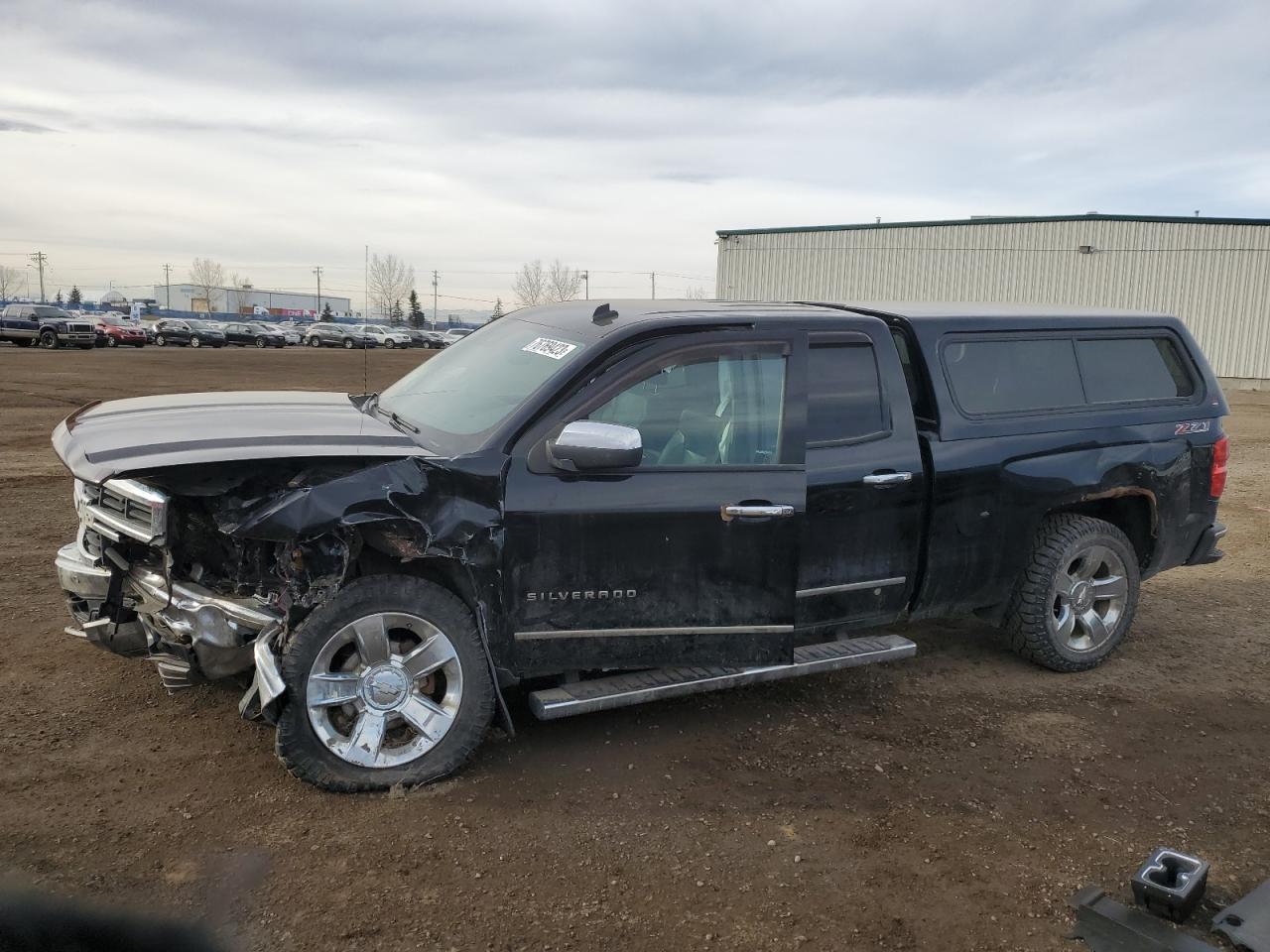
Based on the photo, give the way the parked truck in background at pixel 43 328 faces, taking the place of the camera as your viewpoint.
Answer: facing the viewer and to the right of the viewer

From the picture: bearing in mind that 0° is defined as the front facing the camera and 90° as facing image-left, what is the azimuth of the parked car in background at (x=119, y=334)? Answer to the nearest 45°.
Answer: approximately 315°

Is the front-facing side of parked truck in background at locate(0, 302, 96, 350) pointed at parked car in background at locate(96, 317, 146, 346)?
no

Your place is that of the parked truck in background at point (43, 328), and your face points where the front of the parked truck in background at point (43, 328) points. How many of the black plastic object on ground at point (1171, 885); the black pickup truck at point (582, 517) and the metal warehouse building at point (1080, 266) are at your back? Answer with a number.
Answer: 0

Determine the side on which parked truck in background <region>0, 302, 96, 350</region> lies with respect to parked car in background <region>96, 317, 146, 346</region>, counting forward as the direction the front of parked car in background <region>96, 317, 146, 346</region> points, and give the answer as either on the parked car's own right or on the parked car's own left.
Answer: on the parked car's own right

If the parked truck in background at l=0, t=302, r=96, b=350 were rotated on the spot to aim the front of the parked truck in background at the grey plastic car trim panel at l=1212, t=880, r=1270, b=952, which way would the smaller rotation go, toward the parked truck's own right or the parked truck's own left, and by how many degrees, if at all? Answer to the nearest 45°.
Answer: approximately 45° to the parked truck's own right

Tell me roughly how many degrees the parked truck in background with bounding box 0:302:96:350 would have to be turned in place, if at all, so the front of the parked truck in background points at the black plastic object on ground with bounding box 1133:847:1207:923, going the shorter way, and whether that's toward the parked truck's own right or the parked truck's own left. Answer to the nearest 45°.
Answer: approximately 45° to the parked truck's own right

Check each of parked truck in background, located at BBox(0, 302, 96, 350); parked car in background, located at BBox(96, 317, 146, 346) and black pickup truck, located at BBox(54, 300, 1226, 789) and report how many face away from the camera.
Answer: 0

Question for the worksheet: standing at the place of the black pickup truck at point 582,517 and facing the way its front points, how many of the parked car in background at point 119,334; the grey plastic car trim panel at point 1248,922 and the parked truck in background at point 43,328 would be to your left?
1

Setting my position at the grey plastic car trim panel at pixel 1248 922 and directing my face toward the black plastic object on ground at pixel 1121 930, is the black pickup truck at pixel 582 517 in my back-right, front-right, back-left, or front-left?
front-right

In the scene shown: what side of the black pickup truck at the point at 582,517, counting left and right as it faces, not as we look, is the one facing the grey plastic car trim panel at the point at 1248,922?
left

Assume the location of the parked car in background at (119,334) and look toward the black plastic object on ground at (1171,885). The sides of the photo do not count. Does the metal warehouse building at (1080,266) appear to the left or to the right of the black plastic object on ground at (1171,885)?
left

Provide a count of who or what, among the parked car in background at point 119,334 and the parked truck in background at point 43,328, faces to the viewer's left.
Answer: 0

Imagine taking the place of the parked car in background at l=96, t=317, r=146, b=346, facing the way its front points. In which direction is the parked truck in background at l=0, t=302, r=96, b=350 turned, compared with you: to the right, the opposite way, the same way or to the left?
the same way

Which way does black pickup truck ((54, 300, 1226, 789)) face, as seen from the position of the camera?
facing the viewer and to the left of the viewer

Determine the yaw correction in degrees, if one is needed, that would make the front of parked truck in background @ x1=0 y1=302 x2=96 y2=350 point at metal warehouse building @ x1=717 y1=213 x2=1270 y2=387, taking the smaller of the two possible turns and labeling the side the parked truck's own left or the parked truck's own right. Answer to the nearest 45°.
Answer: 0° — it already faces it

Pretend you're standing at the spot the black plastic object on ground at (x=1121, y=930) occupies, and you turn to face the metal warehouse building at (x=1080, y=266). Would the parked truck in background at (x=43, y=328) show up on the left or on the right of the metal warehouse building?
left

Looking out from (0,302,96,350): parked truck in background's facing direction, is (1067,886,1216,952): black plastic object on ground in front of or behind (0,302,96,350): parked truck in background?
in front
